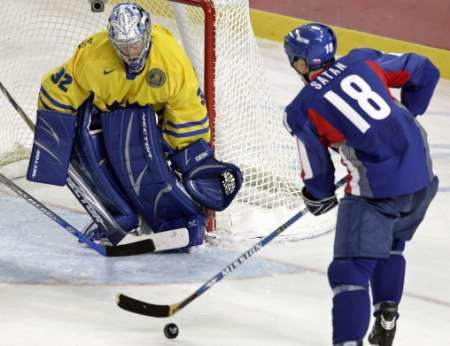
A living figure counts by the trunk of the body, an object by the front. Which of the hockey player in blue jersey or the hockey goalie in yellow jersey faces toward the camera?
the hockey goalie in yellow jersey

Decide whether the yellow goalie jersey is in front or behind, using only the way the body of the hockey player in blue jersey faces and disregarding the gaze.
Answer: in front

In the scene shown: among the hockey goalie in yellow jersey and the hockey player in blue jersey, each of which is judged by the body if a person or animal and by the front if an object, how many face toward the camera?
1

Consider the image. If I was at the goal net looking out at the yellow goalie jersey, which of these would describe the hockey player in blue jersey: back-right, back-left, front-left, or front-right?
front-left

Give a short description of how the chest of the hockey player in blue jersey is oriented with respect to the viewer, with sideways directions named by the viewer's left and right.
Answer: facing away from the viewer and to the left of the viewer

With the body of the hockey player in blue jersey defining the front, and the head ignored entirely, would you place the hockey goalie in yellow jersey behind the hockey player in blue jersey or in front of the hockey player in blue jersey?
in front

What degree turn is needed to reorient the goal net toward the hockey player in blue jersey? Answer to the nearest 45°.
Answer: approximately 45° to its left

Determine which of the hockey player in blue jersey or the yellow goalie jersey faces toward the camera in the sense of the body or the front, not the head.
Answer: the yellow goalie jersey

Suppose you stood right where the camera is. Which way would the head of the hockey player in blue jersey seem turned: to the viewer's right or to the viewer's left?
to the viewer's left

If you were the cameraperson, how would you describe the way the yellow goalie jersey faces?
facing the viewer

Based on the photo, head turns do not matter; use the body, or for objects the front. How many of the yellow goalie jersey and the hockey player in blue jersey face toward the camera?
1
